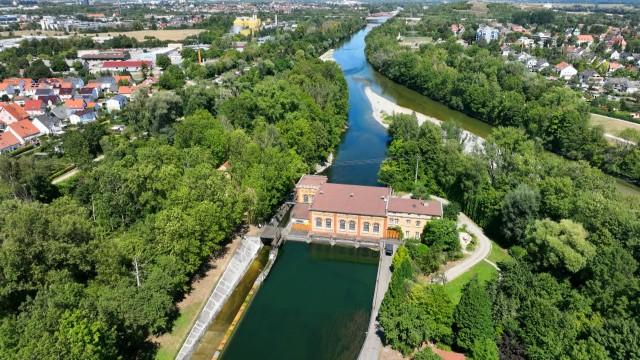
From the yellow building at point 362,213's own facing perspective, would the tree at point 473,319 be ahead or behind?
ahead

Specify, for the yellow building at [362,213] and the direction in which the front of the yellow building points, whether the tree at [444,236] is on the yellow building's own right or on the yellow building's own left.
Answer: on the yellow building's own left

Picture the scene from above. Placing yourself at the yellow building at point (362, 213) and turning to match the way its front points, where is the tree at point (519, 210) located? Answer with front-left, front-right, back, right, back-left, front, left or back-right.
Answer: left

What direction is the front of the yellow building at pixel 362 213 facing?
toward the camera

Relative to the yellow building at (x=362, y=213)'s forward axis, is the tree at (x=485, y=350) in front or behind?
in front

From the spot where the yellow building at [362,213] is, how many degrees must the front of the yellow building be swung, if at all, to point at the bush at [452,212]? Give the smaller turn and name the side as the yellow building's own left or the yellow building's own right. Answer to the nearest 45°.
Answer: approximately 90° to the yellow building's own left

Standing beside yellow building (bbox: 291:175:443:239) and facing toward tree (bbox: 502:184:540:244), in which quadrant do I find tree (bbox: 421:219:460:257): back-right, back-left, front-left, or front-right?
front-right

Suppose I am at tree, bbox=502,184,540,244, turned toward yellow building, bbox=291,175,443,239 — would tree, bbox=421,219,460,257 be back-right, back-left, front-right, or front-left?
front-left

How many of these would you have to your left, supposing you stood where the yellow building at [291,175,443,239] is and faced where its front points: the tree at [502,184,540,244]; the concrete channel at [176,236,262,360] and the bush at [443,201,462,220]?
2

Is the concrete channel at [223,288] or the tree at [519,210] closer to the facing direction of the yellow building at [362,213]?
the concrete channel

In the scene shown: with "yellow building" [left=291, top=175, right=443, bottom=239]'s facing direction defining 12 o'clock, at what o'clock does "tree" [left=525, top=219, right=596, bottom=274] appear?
The tree is roughly at 10 o'clock from the yellow building.

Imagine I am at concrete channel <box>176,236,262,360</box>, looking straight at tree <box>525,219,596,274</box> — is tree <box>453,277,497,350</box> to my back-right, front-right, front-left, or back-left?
front-right

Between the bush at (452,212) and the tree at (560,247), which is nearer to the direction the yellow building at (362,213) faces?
the tree

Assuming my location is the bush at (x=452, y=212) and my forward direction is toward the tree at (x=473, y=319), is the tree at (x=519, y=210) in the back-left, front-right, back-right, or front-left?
front-left
